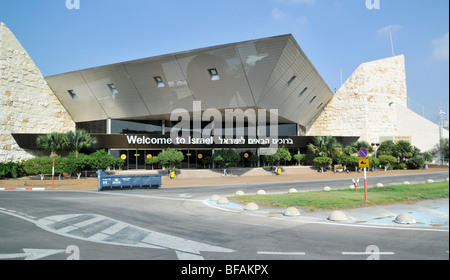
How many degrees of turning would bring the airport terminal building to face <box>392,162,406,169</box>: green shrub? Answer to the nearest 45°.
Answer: approximately 90° to its left

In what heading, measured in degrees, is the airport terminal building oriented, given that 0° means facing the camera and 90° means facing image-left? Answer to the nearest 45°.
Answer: approximately 0°

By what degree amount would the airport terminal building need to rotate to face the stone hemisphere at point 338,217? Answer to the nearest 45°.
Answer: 0° — it already faces it

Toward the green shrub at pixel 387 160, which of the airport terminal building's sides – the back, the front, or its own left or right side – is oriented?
left

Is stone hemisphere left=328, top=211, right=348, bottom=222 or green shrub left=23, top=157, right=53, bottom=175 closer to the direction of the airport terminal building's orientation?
the stone hemisphere

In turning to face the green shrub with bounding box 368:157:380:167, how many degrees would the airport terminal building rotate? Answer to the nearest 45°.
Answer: approximately 90° to its left
